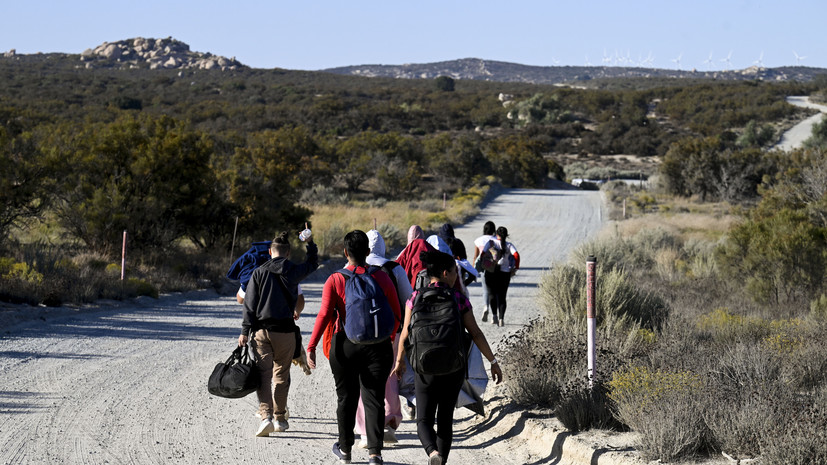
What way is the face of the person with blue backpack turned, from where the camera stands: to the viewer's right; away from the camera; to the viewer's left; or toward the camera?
away from the camera

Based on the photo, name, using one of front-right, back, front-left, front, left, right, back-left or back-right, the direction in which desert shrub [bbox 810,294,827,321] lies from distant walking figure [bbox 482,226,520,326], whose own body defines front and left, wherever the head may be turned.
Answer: right

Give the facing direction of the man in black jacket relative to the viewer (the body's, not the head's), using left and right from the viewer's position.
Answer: facing away from the viewer

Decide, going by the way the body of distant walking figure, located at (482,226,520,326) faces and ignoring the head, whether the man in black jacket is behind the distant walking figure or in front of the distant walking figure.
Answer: behind

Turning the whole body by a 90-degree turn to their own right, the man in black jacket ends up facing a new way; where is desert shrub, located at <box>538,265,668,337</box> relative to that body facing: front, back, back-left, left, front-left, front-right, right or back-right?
front-left

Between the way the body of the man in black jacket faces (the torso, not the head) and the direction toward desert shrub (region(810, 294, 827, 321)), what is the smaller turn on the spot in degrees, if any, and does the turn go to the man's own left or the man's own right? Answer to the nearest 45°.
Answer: approximately 45° to the man's own right

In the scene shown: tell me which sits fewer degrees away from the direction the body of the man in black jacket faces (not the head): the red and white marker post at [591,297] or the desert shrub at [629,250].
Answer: the desert shrub

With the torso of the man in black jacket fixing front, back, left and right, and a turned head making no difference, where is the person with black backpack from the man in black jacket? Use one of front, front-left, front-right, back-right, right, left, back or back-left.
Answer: back-right

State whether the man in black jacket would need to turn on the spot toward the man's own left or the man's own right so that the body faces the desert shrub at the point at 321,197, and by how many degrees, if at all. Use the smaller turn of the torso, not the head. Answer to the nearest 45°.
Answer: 0° — they already face it

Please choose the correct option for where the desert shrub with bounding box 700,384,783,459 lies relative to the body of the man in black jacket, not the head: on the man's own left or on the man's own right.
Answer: on the man's own right

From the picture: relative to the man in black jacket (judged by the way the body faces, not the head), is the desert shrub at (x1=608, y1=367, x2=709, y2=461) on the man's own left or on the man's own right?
on the man's own right

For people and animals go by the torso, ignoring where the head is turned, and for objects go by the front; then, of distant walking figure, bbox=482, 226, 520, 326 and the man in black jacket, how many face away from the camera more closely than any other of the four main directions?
2

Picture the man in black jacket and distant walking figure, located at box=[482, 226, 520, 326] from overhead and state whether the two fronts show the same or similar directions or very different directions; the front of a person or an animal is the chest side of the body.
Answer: same or similar directions

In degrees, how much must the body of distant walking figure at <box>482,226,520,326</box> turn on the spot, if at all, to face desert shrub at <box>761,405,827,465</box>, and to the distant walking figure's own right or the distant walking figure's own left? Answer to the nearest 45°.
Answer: approximately 180°

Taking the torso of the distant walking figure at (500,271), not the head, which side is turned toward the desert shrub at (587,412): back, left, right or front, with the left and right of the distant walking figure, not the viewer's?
back

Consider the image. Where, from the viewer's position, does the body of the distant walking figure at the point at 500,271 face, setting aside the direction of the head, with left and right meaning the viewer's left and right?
facing away from the viewer
